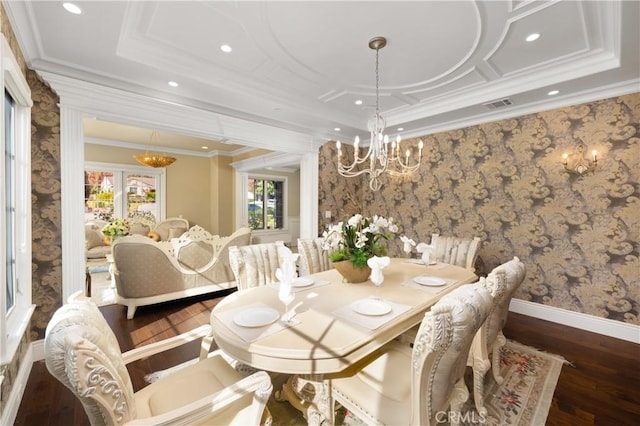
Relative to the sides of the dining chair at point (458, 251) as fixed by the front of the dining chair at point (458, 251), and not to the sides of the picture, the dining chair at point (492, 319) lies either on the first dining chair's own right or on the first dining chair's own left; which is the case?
on the first dining chair's own left

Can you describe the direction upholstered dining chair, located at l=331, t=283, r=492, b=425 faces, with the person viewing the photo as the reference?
facing away from the viewer and to the left of the viewer

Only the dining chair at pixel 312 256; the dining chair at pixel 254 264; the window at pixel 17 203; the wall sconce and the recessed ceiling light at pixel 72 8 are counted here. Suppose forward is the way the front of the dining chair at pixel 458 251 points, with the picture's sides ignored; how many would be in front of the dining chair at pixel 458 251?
4

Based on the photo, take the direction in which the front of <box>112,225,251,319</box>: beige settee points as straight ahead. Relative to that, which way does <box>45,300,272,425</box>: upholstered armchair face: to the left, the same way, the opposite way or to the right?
to the right

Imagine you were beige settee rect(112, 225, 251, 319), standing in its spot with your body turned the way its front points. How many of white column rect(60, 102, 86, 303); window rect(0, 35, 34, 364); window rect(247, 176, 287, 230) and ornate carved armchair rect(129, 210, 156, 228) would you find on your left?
2

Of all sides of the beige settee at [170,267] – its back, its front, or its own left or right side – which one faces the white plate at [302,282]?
back

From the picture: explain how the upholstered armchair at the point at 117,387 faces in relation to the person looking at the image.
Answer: facing away from the viewer and to the right of the viewer

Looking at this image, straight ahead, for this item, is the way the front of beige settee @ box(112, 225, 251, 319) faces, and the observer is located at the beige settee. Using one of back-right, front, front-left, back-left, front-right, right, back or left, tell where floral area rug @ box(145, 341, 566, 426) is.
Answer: back

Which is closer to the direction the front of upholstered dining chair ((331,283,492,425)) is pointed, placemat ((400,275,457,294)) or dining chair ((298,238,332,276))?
the dining chair

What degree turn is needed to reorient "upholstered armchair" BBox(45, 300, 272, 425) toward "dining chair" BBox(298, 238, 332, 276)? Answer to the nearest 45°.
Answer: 0° — it already faces it

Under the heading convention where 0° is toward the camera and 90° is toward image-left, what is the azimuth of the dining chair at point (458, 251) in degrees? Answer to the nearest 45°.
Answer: approximately 45°

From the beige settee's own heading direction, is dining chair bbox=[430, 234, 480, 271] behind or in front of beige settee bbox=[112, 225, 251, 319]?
behind
